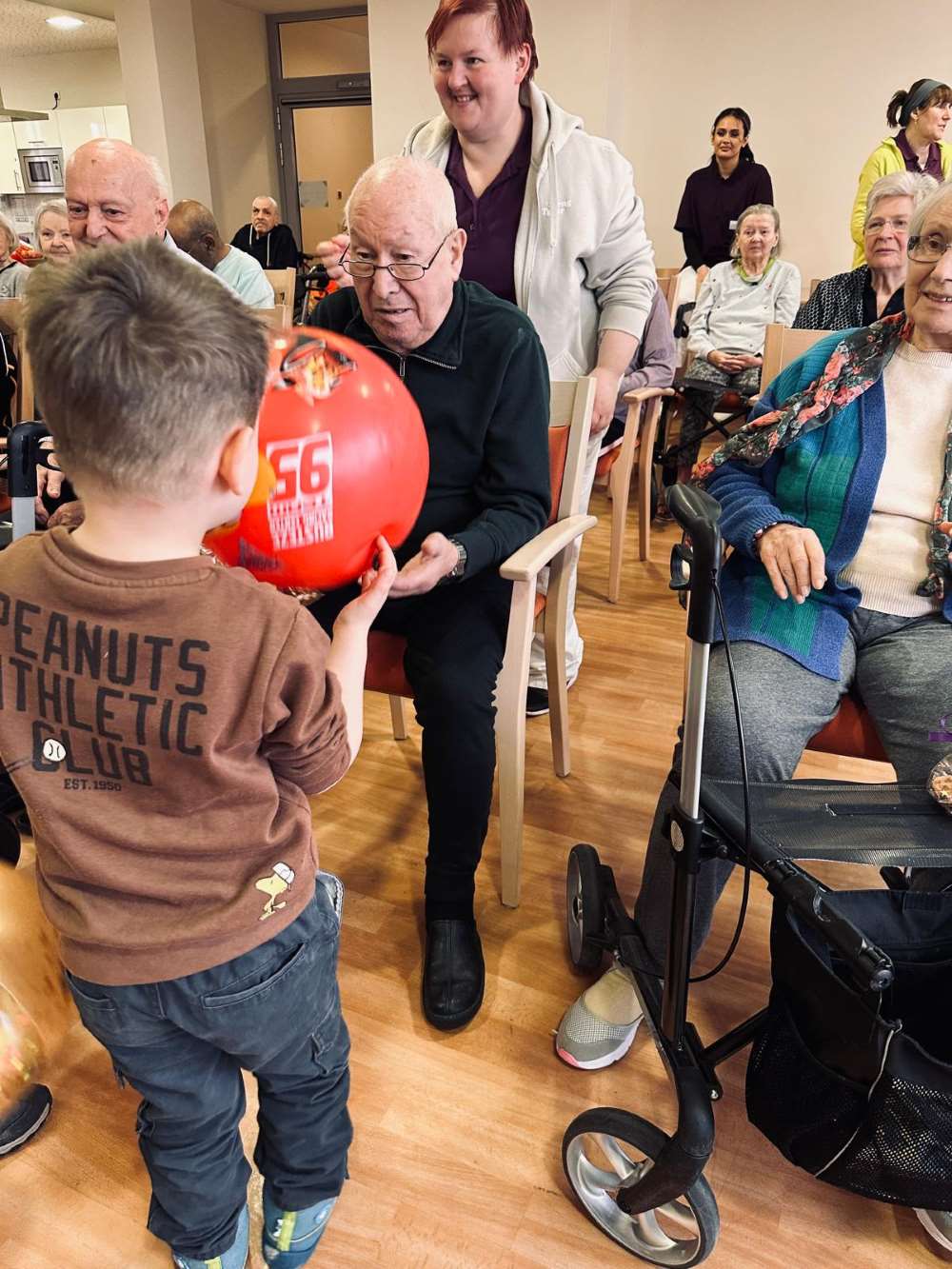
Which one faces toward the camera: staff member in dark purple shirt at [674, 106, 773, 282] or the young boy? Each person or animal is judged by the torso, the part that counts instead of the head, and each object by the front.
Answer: the staff member in dark purple shirt

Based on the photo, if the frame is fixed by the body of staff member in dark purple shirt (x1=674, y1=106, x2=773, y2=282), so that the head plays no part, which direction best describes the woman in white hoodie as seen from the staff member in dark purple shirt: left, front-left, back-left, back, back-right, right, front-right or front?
front

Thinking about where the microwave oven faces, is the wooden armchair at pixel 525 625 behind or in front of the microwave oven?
in front

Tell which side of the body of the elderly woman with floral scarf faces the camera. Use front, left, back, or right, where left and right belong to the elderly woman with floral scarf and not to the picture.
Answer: front

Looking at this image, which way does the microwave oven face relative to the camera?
toward the camera

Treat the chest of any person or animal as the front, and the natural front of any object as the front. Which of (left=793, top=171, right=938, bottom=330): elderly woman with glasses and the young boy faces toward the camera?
the elderly woman with glasses

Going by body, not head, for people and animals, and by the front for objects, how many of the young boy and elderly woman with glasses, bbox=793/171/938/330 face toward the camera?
1

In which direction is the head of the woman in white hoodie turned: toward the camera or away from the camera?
toward the camera

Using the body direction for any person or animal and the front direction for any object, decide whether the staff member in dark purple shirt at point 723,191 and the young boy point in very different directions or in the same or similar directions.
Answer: very different directions

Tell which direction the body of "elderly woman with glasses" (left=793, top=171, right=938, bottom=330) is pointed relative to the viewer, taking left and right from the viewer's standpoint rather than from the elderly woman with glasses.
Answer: facing the viewer

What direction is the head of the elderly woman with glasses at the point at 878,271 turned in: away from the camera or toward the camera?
toward the camera

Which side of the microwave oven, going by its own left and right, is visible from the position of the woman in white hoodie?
front

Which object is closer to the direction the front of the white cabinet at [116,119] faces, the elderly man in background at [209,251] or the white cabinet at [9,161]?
the elderly man in background

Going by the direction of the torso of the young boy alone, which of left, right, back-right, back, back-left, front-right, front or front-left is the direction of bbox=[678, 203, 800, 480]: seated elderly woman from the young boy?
front

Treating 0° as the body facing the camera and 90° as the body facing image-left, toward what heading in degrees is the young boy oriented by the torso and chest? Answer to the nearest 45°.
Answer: approximately 225°

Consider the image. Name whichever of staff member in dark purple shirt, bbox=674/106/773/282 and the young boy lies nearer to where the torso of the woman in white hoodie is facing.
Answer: the young boy

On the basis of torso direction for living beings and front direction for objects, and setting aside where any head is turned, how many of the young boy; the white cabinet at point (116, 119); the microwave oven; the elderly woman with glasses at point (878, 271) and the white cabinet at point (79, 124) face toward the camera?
4
